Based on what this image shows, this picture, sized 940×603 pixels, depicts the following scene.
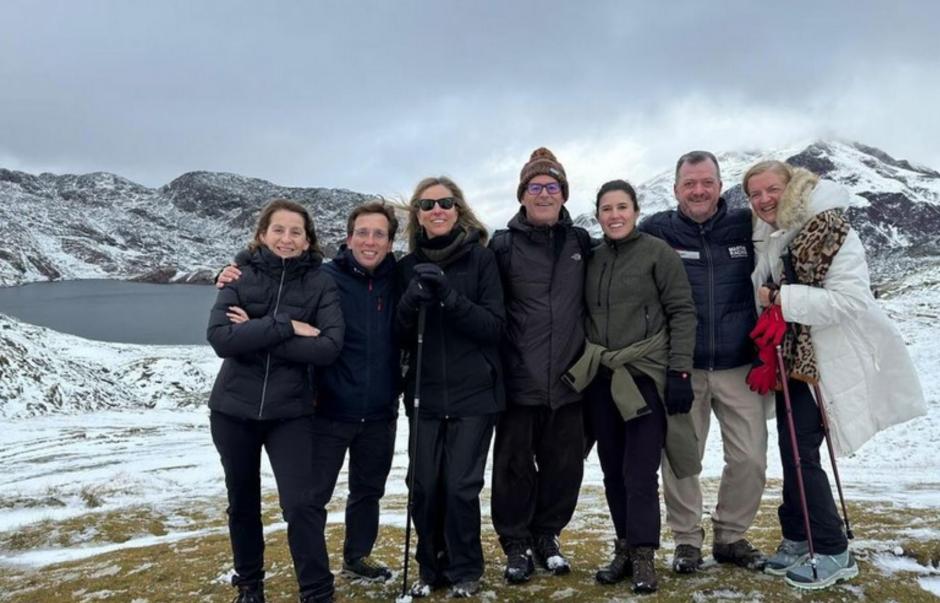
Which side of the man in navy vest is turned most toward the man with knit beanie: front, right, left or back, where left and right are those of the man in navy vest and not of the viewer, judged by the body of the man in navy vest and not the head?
right

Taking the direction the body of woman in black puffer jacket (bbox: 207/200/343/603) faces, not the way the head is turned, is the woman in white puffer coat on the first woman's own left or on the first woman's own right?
on the first woman's own left

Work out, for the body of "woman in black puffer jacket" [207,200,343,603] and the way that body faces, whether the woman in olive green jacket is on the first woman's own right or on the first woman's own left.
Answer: on the first woman's own left

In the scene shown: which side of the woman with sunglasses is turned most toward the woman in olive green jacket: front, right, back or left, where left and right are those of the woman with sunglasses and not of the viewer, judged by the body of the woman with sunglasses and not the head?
left

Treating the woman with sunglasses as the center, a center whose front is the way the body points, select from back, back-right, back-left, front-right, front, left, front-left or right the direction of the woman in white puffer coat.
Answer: left

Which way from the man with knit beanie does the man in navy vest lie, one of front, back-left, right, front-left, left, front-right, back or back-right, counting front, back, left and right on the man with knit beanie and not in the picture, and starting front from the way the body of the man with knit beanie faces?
left

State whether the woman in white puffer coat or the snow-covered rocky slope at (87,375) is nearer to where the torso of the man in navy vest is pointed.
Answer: the woman in white puffer coat

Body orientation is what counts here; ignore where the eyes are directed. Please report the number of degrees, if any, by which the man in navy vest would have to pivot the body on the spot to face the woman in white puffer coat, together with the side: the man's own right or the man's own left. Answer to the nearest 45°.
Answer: approximately 90° to the man's own left

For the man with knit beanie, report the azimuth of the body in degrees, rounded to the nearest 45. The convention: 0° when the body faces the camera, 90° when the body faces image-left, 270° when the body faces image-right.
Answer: approximately 0°
